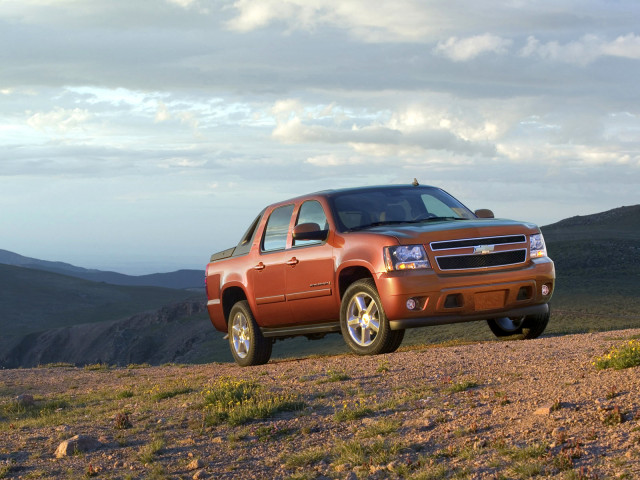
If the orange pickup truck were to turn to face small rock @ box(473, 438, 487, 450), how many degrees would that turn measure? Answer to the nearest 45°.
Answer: approximately 45° to its right

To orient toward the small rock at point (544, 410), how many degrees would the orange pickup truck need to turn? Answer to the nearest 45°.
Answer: approximately 45° to its right

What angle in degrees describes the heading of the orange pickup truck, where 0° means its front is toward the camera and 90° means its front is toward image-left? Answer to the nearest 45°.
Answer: approximately 315°

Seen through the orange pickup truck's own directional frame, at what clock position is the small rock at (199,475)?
The small rock is roughly at 2 o'clock from the orange pickup truck.

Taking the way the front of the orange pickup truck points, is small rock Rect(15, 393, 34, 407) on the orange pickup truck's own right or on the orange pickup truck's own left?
on the orange pickup truck's own right

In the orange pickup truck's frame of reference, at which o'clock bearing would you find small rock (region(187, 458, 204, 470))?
The small rock is roughly at 2 o'clock from the orange pickup truck.

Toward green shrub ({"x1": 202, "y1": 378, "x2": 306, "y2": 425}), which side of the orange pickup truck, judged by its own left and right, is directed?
right

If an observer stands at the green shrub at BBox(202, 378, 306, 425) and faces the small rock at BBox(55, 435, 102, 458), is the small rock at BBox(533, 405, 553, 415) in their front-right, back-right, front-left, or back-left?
back-left

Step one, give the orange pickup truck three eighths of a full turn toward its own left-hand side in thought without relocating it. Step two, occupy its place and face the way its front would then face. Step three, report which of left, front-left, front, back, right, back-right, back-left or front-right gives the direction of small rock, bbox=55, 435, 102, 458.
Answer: back-left
